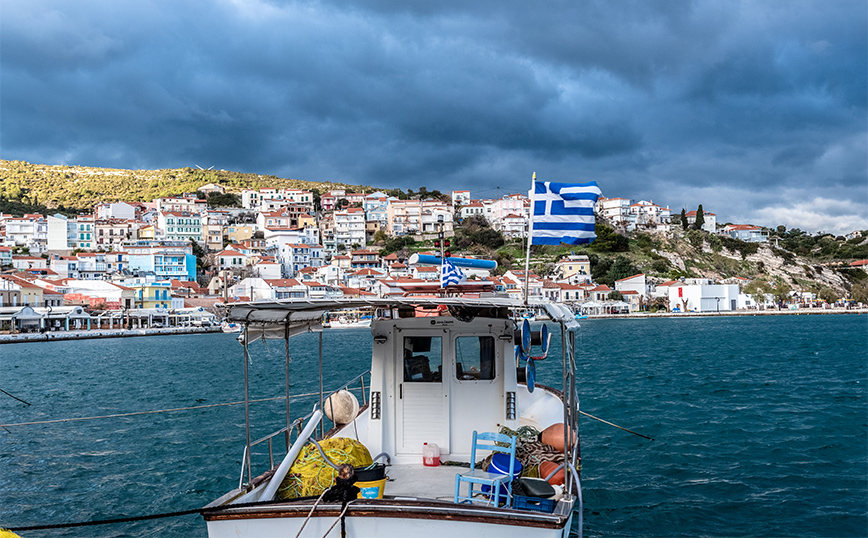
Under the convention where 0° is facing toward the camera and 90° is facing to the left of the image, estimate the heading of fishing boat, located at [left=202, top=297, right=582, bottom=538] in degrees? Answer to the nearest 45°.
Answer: approximately 180°

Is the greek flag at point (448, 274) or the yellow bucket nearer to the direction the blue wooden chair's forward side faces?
the yellow bucket

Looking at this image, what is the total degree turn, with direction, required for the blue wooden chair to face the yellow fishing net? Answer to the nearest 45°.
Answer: approximately 45° to its right

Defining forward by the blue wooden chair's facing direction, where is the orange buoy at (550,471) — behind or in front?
behind

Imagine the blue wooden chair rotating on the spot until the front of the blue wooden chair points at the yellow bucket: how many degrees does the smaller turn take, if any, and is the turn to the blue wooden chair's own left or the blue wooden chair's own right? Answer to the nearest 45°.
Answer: approximately 45° to the blue wooden chair's own right

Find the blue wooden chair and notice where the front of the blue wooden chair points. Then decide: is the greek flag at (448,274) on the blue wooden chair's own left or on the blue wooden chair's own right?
on the blue wooden chair's own right
